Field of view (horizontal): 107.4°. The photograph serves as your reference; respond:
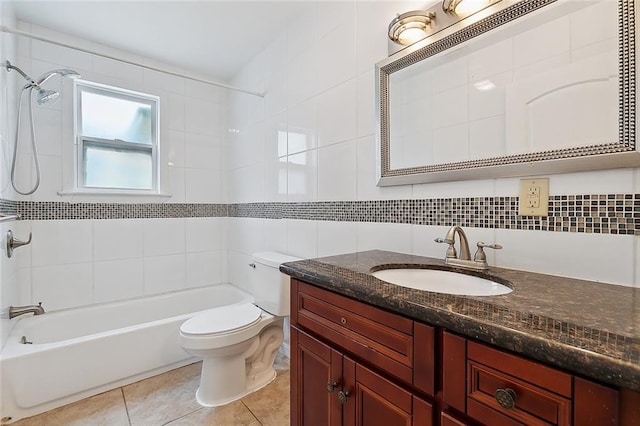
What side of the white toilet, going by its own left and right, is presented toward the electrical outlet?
left

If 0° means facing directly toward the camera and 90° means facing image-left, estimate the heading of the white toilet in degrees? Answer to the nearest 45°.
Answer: approximately 45°

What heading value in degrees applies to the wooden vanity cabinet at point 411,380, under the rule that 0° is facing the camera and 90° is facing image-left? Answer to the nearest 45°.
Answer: approximately 45°

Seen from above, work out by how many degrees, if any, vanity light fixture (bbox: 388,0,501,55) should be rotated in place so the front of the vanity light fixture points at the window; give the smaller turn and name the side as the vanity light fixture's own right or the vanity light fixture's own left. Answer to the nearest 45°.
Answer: approximately 45° to the vanity light fixture's own right

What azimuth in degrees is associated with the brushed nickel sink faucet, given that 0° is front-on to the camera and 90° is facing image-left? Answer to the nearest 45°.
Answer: approximately 45°

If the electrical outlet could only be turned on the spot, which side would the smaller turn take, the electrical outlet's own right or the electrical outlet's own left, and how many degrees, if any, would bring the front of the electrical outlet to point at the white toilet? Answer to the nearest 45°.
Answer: approximately 90° to the electrical outlet's own right
